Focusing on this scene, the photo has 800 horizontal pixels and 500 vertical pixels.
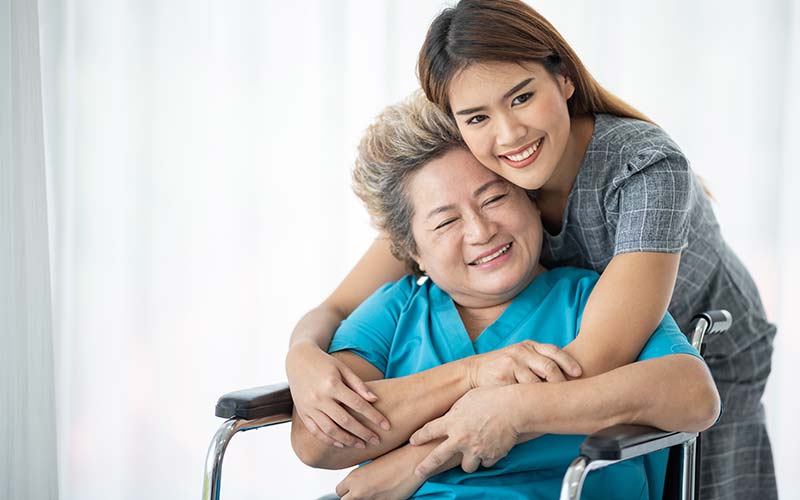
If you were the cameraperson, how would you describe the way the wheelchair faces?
facing the viewer and to the left of the viewer

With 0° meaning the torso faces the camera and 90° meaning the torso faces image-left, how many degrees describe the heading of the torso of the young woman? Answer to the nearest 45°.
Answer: approximately 45°

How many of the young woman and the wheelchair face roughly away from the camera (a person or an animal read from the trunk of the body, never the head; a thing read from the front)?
0

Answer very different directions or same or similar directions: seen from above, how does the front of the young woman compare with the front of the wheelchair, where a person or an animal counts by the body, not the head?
same or similar directions

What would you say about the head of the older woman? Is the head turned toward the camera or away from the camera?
toward the camera
